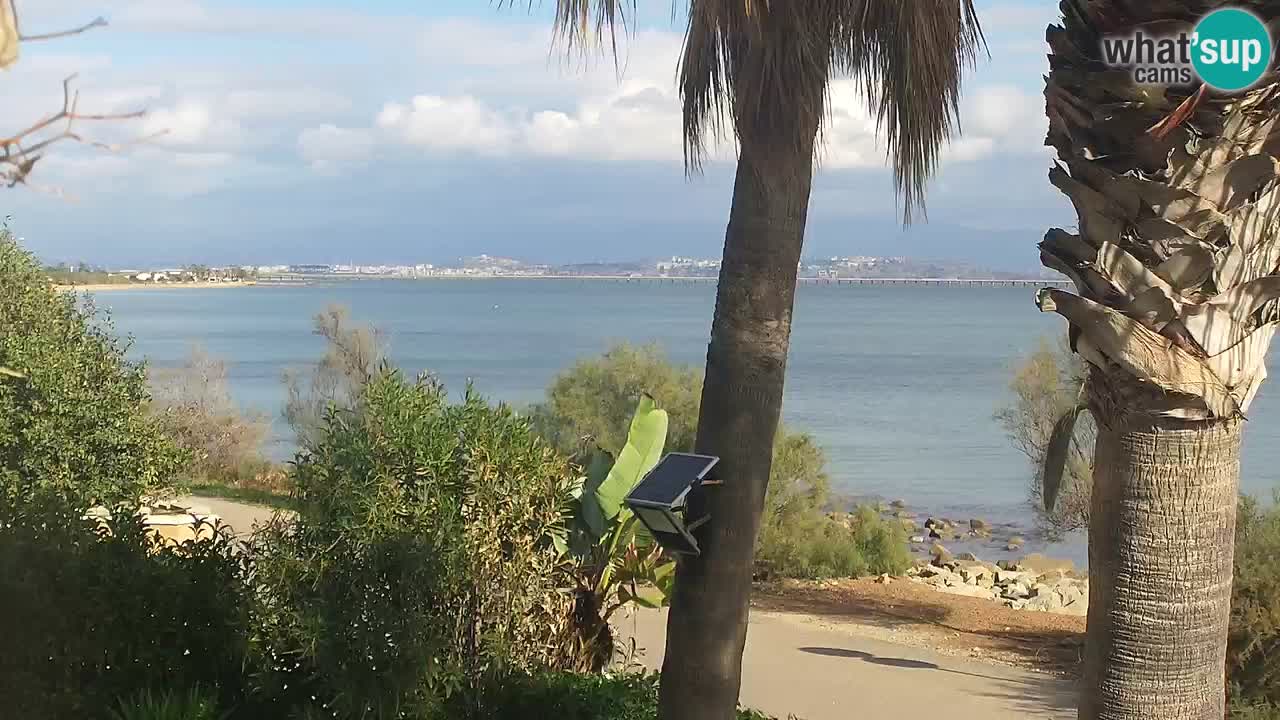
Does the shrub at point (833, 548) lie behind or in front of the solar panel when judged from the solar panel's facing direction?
behind

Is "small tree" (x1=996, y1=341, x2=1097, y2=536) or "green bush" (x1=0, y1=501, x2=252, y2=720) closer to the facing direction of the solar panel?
the green bush

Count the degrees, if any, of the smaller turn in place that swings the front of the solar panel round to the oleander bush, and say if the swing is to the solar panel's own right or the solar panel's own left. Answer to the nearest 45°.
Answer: approximately 90° to the solar panel's own right

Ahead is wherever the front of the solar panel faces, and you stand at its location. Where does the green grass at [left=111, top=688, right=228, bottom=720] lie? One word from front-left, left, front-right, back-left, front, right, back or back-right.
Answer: front-right

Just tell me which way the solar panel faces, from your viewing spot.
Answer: facing the viewer and to the left of the viewer

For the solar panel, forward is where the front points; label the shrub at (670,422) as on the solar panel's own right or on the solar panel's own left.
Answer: on the solar panel's own right

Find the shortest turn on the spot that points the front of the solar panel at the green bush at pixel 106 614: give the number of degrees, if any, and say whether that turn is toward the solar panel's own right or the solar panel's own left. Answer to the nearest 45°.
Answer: approximately 45° to the solar panel's own right

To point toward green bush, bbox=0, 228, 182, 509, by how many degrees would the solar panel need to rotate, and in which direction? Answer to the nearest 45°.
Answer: approximately 90° to its right

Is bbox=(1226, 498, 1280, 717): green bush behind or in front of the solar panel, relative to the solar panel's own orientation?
behind

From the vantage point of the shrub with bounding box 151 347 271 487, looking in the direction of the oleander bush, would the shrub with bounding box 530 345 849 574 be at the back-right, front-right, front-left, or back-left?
front-left

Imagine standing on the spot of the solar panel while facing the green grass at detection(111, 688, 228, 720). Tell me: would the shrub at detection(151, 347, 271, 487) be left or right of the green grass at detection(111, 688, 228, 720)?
right

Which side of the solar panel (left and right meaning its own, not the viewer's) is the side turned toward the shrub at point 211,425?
right

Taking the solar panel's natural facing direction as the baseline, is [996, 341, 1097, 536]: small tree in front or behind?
behind

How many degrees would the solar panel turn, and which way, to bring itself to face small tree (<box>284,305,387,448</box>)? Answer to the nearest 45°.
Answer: approximately 135° to its right
